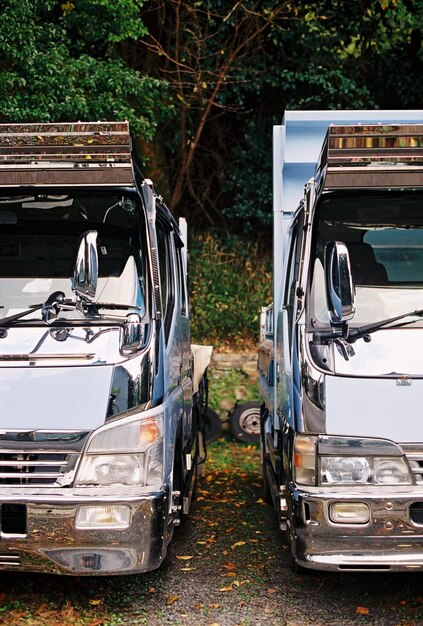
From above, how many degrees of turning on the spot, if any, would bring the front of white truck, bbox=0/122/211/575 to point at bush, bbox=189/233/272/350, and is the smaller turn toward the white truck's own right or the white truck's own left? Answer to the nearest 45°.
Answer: approximately 180°

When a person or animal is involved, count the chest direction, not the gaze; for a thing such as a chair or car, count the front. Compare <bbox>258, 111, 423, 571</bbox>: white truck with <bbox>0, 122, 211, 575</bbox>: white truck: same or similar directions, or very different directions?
same or similar directions

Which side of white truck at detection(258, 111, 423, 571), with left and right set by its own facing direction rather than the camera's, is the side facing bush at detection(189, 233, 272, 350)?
back

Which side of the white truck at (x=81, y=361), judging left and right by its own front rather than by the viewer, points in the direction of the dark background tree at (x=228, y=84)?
back

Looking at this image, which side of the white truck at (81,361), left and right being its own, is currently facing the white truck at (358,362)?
left

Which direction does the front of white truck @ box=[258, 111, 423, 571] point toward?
toward the camera

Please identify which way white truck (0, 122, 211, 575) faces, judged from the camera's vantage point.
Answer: facing the viewer
